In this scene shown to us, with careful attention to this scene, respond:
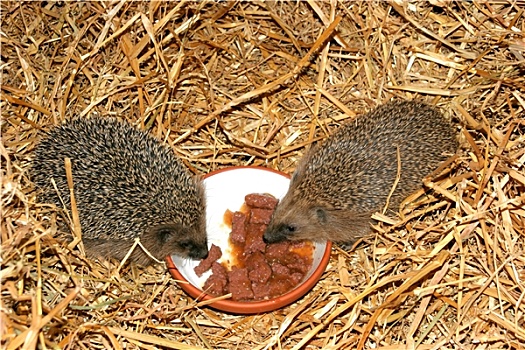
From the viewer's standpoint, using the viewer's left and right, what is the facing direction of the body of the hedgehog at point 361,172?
facing the viewer and to the left of the viewer

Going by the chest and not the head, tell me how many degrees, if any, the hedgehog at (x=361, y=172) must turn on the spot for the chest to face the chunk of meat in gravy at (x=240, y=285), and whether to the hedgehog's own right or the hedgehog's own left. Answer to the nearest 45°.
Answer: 0° — it already faces it

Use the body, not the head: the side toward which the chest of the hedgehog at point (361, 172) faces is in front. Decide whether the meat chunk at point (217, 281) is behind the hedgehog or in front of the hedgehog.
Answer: in front

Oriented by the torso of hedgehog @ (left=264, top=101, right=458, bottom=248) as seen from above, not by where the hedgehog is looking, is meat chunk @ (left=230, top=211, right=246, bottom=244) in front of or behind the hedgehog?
in front

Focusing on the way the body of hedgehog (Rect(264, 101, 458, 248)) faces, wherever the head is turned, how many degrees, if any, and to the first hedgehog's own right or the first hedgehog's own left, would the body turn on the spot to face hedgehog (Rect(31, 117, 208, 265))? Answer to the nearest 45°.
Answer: approximately 45° to the first hedgehog's own right

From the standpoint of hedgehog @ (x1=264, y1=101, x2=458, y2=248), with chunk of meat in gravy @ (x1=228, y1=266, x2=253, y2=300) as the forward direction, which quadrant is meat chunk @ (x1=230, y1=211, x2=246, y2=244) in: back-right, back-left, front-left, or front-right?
front-right

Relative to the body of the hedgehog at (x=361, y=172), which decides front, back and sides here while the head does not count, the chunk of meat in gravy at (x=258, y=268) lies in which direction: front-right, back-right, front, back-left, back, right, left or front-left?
front
